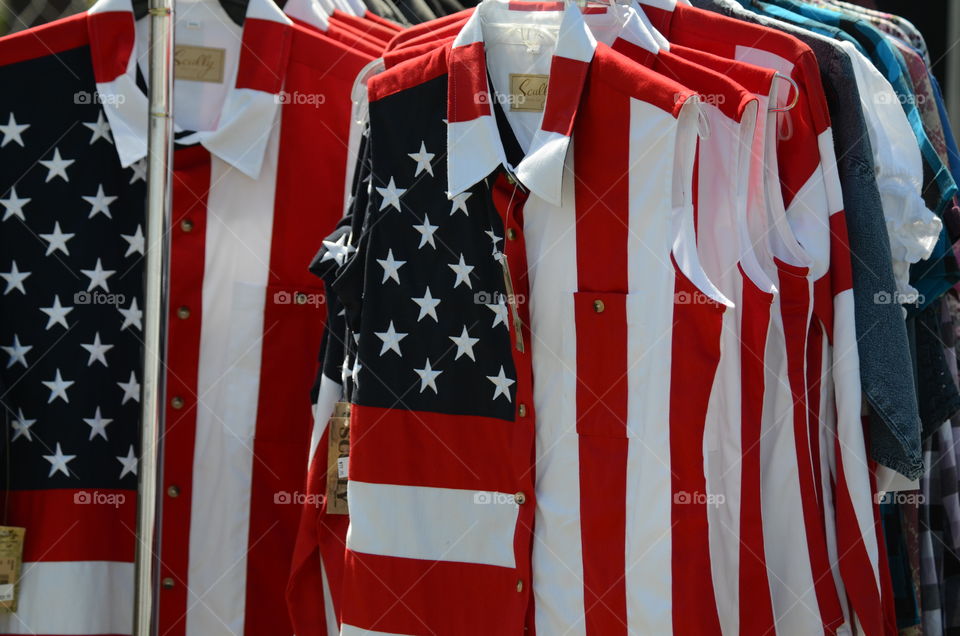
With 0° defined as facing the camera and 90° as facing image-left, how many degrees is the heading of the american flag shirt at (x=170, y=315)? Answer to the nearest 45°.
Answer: approximately 0°

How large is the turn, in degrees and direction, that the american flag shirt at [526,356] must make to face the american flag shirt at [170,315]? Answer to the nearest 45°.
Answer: approximately 90° to its right

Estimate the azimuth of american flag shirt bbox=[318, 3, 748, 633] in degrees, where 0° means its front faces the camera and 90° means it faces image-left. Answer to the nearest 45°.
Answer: approximately 0°

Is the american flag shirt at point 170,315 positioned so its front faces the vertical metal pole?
yes

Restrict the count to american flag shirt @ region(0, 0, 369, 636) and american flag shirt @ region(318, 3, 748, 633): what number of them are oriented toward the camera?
2

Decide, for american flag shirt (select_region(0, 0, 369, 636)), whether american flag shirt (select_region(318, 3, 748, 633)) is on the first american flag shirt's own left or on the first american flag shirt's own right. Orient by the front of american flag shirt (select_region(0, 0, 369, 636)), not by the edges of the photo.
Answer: on the first american flag shirt's own left

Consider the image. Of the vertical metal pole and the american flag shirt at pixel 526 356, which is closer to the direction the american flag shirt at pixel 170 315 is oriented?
the vertical metal pole

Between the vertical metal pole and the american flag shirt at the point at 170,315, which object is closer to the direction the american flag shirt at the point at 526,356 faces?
the vertical metal pole

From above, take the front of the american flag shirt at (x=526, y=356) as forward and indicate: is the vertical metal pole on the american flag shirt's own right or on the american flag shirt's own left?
on the american flag shirt's own right
